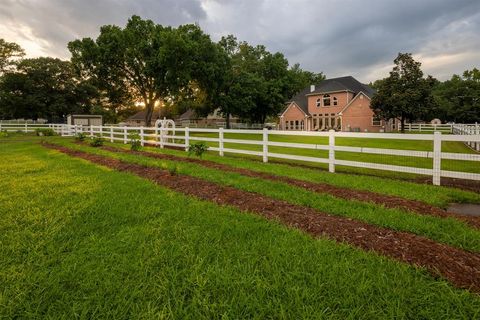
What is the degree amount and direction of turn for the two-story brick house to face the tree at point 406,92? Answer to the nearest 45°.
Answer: approximately 45° to its left

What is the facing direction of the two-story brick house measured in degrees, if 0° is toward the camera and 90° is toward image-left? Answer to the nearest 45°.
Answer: approximately 0°

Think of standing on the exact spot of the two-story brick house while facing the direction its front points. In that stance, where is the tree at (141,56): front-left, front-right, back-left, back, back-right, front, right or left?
front-right
